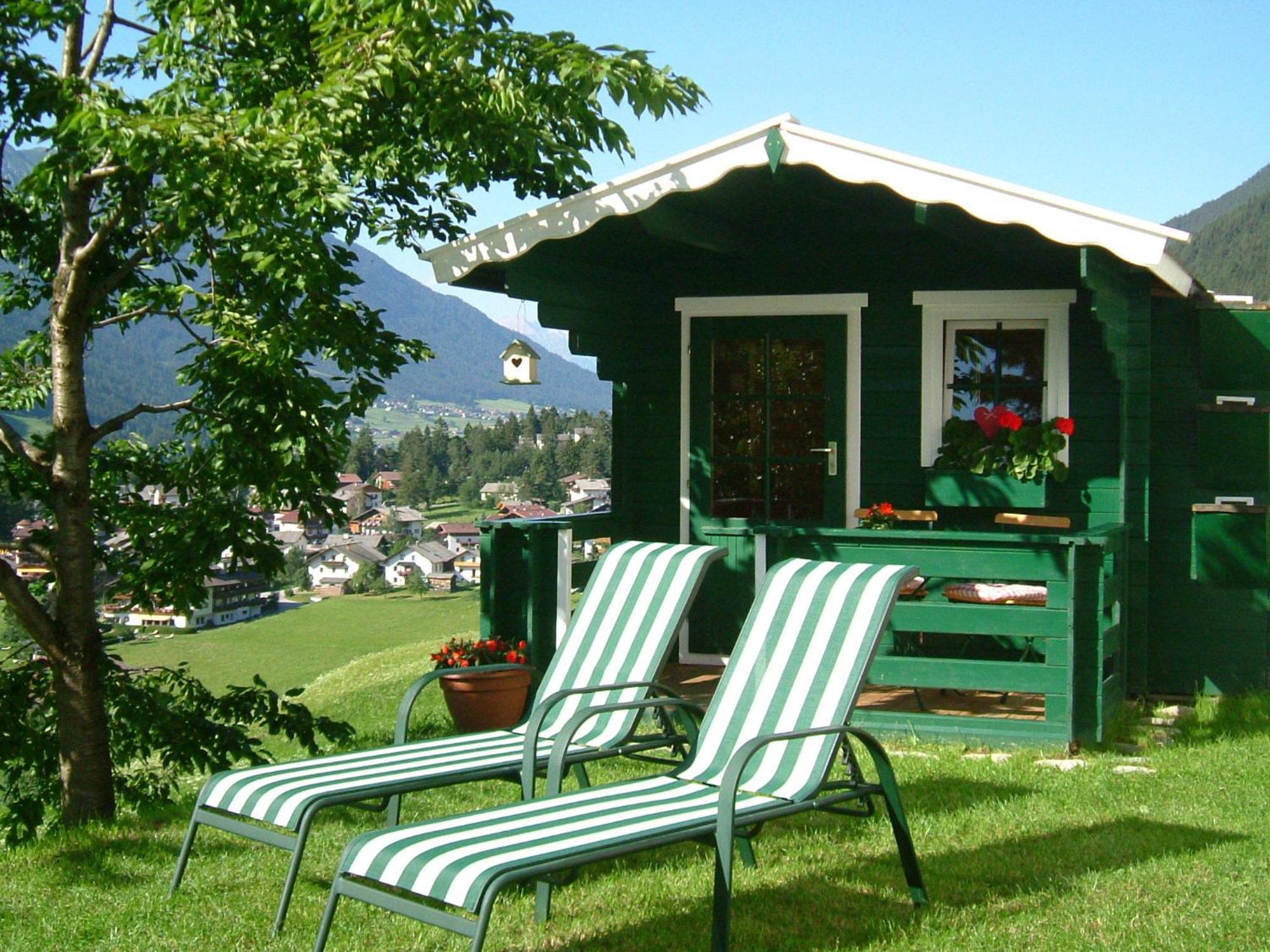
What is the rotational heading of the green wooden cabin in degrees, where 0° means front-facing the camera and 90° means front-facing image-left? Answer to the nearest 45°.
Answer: approximately 0°

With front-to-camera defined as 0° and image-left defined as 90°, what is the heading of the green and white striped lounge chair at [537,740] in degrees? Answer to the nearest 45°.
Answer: approximately 45°

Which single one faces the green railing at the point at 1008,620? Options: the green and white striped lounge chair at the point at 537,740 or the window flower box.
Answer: the window flower box

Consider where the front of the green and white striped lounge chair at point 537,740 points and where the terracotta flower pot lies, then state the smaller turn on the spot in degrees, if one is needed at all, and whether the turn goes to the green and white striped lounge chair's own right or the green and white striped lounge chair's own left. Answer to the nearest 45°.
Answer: approximately 135° to the green and white striped lounge chair's own right

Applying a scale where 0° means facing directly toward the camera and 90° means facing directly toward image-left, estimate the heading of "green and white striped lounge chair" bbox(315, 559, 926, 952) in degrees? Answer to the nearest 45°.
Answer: approximately 45°

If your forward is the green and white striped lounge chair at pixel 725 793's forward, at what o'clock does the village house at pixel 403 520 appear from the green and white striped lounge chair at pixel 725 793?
The village house is roughly at 4 o'clock from the green and white striped lounge chair.

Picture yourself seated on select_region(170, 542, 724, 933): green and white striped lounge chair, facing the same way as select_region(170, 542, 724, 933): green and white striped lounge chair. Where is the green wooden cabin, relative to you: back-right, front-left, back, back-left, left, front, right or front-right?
back

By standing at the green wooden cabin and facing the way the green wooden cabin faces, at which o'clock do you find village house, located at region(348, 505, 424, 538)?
The village house is roughly at 5 o'clock from the green wooden cabin.

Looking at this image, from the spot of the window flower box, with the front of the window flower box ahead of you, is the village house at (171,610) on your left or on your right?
on your right

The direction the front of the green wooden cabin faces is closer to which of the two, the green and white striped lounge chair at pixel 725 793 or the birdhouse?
the green and white striped lounge chair
